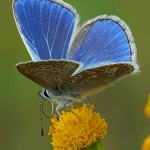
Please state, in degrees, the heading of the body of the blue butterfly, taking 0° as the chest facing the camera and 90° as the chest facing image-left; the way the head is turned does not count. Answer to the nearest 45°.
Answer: approximately 90°
